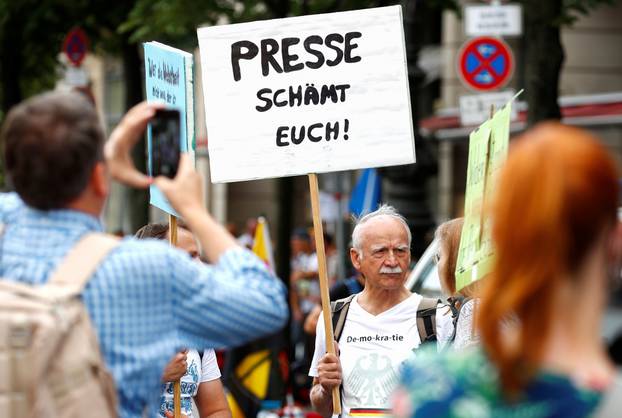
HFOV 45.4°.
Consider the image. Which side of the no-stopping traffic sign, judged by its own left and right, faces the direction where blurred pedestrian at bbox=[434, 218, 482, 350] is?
front

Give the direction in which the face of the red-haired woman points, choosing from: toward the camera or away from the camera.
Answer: away from the camera

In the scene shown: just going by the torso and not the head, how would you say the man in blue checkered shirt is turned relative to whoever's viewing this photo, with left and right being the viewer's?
facing away from the viewer and to the right of the viewer

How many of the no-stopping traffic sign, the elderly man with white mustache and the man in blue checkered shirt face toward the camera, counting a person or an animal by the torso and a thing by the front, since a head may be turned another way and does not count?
2

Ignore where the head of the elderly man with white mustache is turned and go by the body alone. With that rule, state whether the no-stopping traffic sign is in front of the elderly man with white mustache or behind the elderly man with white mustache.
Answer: behind

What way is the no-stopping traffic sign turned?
toward the camera

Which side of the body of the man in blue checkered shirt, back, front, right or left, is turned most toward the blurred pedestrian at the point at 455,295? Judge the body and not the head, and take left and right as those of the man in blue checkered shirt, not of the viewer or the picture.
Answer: front

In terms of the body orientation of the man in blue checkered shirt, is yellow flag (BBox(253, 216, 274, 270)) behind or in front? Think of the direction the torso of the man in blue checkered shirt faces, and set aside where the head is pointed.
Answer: in front

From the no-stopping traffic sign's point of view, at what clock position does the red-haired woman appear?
The red-haired woman is roughly at 12 o'clock from the no-stopping traffic sign.

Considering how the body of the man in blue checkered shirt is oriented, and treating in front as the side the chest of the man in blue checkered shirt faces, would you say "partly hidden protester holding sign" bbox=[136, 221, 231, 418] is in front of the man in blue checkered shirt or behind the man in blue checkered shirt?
in front

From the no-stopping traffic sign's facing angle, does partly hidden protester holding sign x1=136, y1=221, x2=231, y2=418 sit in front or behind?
in front

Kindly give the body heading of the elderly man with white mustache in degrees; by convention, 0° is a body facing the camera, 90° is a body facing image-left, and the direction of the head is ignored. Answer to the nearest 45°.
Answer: approximately 0°

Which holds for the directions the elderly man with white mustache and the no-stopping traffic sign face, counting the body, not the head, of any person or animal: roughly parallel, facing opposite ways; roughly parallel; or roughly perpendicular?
roughly parallel
